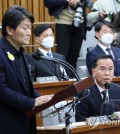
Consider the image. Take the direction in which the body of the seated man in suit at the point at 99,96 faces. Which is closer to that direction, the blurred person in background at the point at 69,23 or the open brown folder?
the open brown folder

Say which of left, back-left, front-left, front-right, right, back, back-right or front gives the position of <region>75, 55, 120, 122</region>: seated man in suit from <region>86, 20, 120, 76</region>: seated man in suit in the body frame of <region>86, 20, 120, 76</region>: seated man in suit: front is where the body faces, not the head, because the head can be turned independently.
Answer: front-right

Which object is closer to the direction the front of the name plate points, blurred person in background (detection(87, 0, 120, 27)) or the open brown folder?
the open brown folder

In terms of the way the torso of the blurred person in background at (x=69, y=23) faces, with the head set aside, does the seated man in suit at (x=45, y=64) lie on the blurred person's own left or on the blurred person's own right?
on the blurred person's own right

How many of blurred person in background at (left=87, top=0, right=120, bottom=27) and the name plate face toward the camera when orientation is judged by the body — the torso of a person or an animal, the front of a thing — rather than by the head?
2

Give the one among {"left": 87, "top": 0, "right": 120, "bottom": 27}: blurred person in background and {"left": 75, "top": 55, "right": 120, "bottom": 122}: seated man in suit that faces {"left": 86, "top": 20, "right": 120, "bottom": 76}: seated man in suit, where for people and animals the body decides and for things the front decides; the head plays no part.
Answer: the blurred person in background

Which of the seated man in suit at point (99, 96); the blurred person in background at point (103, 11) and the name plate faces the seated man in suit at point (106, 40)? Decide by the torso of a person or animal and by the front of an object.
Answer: the blurred person in background

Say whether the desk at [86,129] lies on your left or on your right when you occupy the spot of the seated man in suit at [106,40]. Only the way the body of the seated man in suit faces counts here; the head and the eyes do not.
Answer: on your right

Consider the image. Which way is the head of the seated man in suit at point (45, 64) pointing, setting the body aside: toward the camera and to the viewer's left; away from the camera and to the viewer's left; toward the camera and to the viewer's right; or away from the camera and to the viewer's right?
toward the camera and to the viewer's right
